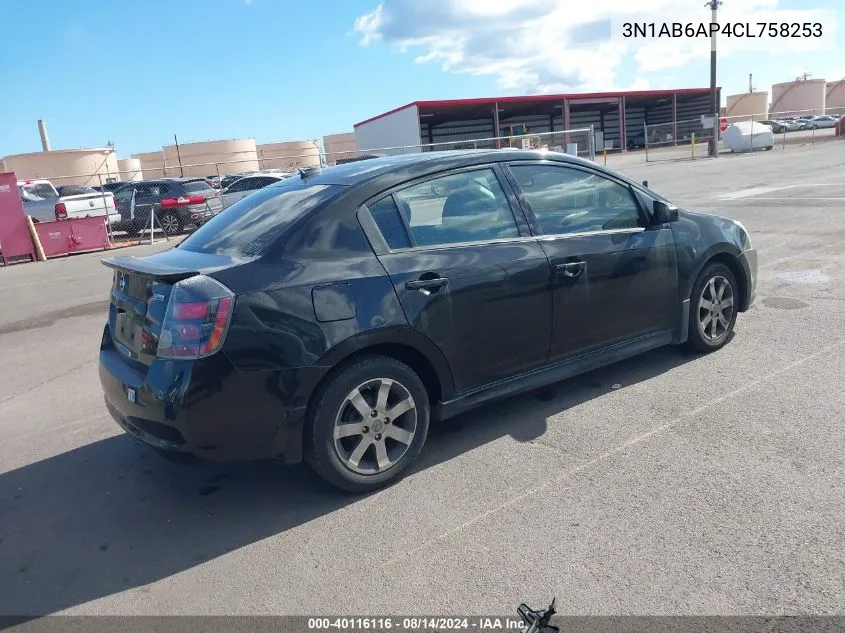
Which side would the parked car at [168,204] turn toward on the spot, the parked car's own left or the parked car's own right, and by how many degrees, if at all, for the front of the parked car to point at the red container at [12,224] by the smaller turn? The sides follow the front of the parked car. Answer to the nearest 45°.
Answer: approximately 90° to the parked car's own left

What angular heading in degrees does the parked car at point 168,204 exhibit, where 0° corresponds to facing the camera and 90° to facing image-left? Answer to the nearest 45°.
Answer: approximately 135°

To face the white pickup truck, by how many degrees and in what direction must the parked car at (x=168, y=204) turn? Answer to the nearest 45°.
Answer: approximately 45° to its left

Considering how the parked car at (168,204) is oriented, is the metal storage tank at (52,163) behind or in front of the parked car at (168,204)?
in front

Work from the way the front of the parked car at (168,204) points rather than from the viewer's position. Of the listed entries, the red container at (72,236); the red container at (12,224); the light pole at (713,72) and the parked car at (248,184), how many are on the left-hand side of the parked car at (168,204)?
2

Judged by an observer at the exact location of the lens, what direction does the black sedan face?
facing away from the viewer and to the right of the viewer

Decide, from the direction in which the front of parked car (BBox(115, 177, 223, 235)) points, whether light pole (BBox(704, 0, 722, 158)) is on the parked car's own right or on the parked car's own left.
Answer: on the parked car's own right

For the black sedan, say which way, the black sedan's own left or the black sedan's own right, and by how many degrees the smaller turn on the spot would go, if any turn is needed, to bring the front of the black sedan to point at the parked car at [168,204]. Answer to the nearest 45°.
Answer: approximately 45° to the black sedan's own left

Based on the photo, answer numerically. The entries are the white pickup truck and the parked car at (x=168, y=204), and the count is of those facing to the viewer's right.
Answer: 0

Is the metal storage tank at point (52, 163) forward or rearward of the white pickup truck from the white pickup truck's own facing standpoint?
forward

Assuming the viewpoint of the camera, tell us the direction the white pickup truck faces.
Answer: facing away from the viewer and to the left of the viewer

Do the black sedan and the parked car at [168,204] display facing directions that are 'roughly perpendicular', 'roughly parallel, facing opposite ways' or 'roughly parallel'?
roughly perpendicular
